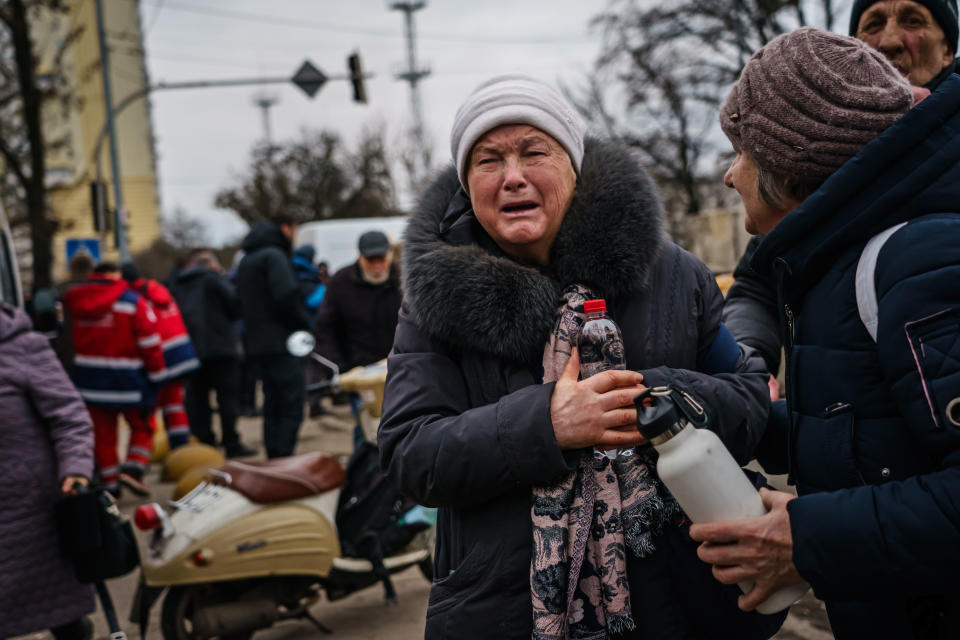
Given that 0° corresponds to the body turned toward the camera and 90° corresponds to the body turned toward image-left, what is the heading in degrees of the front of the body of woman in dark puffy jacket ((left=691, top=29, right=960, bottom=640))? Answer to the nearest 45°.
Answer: approximately 90°

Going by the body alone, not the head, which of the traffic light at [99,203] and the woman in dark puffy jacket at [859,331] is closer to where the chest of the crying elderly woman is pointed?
the woman in dark puffy jacket

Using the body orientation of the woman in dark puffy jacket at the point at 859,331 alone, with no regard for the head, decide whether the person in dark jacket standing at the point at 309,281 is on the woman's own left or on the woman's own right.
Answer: on the woman's own right

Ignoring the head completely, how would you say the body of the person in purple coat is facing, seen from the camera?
away from the camera

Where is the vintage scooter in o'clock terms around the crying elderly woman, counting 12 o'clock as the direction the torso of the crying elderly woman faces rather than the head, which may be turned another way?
The vintage scooter is roughly at 5 o'clock from the crying elderly woman.

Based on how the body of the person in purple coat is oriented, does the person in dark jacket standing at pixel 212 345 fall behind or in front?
in front
